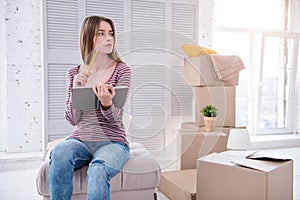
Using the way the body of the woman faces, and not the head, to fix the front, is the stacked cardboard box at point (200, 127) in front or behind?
behind

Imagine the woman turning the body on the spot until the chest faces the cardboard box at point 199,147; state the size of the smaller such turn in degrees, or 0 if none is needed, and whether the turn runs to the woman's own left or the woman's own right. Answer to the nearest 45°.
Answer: approximately 135° to the woman's own left

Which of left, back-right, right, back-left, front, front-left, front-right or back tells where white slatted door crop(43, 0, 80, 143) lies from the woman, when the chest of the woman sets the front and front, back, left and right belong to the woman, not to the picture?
back

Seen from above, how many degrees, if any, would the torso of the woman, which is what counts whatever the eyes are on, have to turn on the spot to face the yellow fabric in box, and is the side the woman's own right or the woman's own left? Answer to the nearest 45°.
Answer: approximately 135° to the woman's own left

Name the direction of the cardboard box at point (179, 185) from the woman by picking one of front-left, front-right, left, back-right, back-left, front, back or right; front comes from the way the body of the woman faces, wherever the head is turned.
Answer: back-left

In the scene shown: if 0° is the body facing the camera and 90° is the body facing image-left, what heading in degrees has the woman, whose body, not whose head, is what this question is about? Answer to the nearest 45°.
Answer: approximately 0°
